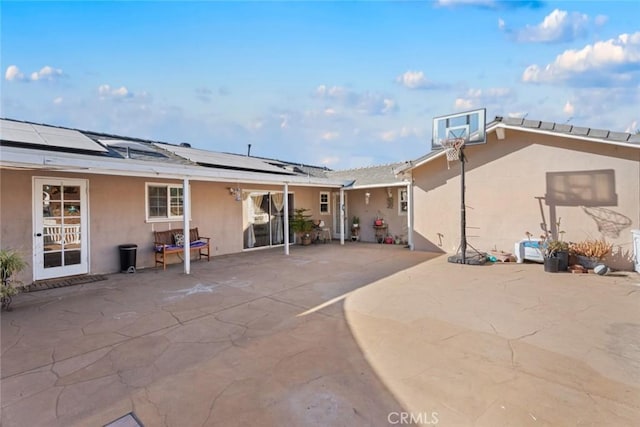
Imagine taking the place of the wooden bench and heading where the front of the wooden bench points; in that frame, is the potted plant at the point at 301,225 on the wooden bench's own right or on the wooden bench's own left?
on the wooden bench's own left

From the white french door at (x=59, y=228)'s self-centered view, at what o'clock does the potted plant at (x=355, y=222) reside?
The potted plant is roughly at 9 o'clock from the white french door.

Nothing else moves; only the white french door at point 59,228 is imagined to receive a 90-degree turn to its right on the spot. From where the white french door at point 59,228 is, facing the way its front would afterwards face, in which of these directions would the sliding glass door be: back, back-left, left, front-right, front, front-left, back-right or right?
back

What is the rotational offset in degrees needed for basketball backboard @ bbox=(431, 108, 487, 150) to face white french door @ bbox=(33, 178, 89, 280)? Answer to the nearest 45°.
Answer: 0° — it already faces it

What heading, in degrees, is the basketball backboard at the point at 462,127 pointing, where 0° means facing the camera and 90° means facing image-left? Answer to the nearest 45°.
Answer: approximately 45°

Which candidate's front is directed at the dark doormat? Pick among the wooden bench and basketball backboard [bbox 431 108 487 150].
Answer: the basketball backboard
